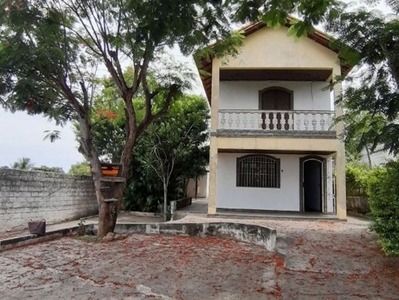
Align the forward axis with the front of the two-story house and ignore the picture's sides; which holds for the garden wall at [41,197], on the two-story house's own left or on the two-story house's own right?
on the two-story house's own right

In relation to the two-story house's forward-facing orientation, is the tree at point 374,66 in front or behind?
in front

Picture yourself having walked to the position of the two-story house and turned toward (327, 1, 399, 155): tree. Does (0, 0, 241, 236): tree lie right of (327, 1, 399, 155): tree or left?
right

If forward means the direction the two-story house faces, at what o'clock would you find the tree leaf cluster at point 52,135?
The tree leaf cluster is roughly at 2 o'clock from the two-story house.

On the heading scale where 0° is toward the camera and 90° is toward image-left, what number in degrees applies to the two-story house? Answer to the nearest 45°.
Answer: approximately 0°

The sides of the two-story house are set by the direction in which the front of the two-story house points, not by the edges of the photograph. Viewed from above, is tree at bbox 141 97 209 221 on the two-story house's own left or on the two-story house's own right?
on the two-story house's own right

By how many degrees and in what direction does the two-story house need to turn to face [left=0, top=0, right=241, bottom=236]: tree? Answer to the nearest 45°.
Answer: approximately 45° to its right
